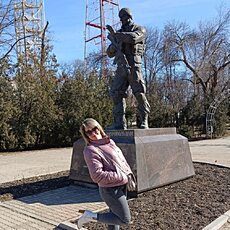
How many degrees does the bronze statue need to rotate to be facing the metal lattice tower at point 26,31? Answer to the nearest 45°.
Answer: approximately 90° to its right

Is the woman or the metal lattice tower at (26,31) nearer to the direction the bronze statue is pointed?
the woman

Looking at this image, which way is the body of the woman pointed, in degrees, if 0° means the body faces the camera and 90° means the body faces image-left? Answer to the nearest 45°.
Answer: approximately 315°

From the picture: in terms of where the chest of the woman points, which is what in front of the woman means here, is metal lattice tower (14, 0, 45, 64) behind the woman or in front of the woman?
behind

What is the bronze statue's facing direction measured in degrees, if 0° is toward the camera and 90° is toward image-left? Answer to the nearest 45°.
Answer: approximately 45°

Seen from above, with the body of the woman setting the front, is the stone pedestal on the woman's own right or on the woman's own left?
on the woman's own left
